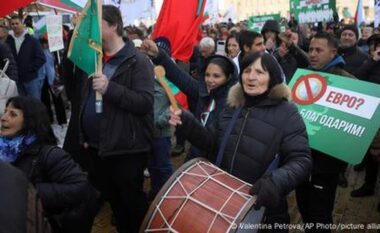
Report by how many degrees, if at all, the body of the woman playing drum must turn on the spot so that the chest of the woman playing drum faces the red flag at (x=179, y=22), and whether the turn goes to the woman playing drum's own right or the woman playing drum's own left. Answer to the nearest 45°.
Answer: approximately 135° to the woman playing drum's own right

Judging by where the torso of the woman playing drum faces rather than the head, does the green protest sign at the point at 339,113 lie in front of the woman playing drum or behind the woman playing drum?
behind

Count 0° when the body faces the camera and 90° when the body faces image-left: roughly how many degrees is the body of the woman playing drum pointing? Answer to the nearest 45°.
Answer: approximately 45°

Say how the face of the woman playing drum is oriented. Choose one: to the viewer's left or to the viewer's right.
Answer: to the viewer's left
